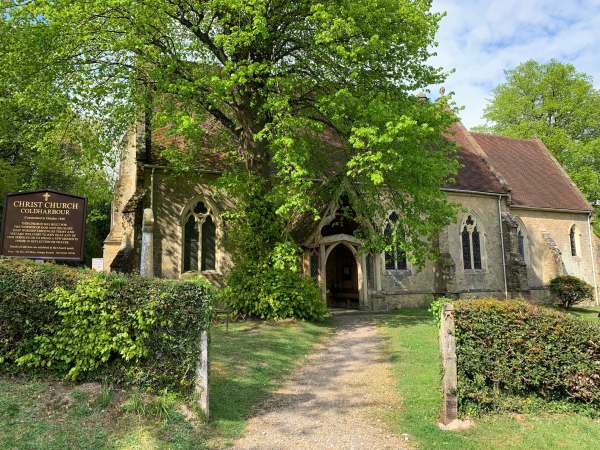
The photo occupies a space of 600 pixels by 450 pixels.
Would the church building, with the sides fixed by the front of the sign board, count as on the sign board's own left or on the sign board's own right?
on the sign board's own left

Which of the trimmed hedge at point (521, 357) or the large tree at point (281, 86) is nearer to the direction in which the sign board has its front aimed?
the trimmed hedge

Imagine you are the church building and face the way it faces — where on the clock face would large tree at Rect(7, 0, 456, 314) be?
The large tree is roughly at 1 o'clock from the church building.

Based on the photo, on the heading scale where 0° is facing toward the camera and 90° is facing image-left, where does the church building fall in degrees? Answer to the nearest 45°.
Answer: approximately 0°

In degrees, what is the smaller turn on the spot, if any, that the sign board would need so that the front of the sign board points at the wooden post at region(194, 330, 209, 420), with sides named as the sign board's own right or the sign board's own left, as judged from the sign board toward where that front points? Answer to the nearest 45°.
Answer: approximately 45° to the sign board's own left

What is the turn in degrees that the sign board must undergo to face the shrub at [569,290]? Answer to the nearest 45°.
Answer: approximately 90° to its left

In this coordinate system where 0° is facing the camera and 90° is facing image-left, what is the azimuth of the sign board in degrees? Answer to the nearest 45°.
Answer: approximately 0°

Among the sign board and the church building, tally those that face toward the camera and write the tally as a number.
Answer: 2

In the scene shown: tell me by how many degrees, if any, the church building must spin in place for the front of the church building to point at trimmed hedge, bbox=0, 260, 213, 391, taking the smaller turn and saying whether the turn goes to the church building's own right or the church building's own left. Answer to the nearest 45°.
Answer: approximately 45° to the church building's own right

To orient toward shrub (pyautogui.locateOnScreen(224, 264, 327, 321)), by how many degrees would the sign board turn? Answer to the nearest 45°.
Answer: approximately 135° to its left

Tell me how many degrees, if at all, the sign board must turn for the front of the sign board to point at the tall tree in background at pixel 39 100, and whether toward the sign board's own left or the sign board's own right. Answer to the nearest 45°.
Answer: approximately 180°
